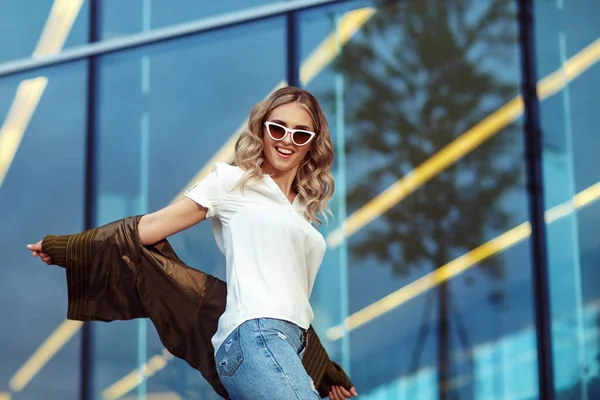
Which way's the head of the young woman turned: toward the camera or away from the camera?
toward the camera

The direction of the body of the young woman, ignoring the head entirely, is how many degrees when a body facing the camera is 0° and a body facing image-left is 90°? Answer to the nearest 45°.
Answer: approximately 315°
